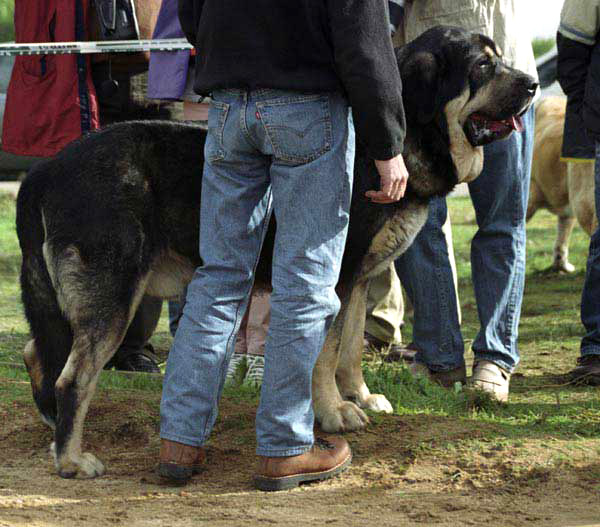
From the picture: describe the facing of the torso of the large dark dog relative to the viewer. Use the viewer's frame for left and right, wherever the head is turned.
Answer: facing away from the viewer and to the right of the viewer

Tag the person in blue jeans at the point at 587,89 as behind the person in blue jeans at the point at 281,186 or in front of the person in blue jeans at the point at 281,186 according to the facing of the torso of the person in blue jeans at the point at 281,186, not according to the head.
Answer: in front

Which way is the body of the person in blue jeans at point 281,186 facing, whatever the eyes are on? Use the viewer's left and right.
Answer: facing away from the viewer and to the right of the viewer

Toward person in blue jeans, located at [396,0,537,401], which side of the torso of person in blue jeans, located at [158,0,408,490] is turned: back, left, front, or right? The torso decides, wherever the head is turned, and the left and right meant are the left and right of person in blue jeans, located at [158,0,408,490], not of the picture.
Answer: front

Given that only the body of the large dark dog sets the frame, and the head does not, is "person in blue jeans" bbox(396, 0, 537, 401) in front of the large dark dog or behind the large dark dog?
in front
